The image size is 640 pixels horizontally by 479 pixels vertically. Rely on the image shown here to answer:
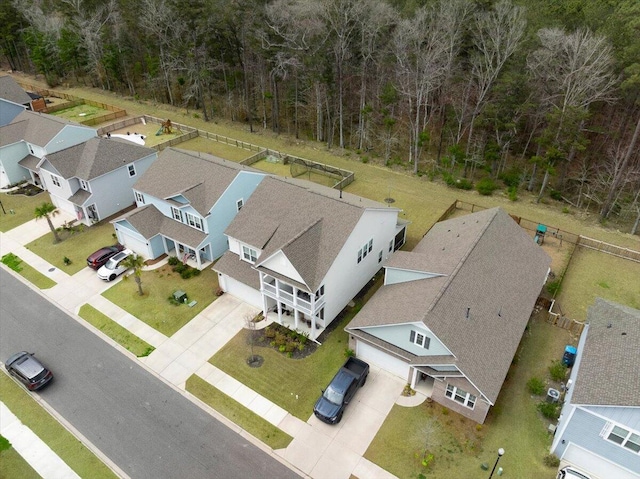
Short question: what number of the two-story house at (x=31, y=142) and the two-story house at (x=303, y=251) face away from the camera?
0

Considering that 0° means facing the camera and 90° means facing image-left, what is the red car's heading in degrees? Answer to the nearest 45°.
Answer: approximately 225°

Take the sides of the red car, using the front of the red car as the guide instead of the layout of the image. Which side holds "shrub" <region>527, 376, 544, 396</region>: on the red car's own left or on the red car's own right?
on the red car's own right

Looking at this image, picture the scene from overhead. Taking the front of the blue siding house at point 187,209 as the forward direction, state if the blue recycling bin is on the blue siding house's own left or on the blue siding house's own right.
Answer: on the blue siding house's own left

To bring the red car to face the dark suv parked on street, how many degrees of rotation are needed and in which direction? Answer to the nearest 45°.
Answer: approximately 180°

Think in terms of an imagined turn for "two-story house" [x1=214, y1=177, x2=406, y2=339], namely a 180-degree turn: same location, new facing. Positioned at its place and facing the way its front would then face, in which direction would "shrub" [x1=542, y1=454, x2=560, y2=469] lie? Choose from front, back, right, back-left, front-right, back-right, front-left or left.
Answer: right

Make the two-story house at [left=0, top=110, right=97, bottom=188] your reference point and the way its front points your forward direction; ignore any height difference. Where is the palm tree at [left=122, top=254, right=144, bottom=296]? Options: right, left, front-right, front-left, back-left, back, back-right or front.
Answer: front-left

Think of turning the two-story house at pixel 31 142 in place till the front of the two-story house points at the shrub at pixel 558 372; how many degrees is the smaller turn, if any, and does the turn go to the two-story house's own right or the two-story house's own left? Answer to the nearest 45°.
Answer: approximately 90° to the two-story house's own left

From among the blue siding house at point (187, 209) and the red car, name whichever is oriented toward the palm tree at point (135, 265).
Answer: the blue siding house

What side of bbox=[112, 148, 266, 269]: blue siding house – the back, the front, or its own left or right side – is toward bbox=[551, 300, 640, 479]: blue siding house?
left

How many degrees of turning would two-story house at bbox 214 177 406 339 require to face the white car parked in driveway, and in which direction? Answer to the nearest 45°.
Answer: approximately 45° to its right

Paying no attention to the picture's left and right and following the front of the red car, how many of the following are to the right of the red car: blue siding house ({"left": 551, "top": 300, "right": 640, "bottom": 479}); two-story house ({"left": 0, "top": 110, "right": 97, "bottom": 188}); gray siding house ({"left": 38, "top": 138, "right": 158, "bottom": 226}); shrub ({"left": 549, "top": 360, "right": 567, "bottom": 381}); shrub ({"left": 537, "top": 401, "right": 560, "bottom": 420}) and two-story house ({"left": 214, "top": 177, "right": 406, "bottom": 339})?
4

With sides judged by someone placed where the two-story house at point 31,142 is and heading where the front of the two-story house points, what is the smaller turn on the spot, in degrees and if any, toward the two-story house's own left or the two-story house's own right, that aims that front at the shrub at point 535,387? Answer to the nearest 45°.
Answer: approximately 90° to the two-story house's own left

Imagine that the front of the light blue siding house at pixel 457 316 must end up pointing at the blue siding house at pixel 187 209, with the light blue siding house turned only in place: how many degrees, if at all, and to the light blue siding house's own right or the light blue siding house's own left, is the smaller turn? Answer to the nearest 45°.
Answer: approximately 45° to the light blue siding house's own right
